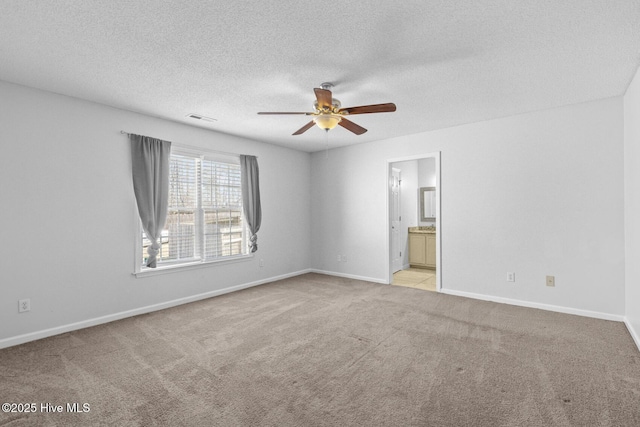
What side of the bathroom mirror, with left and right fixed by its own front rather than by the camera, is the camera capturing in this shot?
front

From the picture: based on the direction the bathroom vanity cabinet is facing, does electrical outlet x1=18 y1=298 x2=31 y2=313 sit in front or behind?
in front

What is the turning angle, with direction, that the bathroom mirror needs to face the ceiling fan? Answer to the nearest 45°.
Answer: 0° — it already faces it

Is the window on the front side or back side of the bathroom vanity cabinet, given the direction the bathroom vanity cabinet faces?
on the front side

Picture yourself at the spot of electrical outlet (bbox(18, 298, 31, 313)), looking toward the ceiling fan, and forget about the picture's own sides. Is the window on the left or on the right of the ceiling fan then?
left

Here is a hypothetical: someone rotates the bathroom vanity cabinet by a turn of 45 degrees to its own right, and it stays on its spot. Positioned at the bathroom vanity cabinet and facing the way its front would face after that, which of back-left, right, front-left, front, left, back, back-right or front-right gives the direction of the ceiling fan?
front-left

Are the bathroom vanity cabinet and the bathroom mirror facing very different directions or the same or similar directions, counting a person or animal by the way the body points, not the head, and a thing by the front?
same or similar directions
